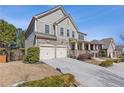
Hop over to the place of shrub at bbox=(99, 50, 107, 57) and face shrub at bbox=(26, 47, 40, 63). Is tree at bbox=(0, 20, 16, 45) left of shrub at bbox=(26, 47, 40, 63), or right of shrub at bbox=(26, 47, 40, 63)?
right

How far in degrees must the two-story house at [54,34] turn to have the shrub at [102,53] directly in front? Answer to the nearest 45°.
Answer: approximately 90° to its left

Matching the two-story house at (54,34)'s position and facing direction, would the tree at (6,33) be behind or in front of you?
behind

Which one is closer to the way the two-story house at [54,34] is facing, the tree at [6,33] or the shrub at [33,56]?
the shrub

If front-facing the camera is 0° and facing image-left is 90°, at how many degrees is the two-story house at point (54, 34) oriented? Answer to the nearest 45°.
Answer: approximately 315°

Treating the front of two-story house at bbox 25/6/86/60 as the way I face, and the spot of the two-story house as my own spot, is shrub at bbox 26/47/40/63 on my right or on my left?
on my right

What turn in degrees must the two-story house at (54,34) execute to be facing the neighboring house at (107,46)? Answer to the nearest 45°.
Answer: approximately 90° to its left
